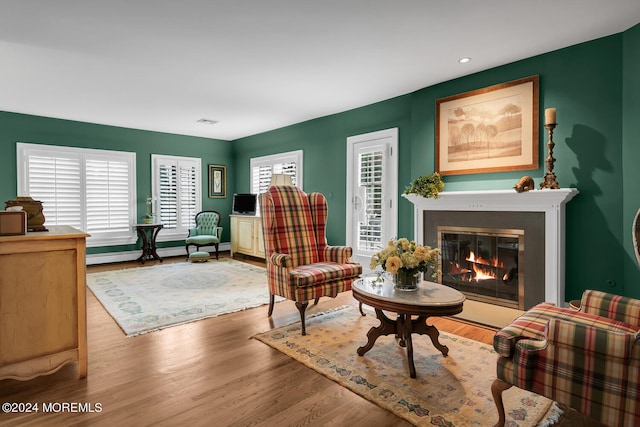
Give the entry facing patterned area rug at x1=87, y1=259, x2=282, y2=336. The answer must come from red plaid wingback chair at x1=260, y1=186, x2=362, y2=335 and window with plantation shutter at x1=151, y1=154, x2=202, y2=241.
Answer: the window with plantation shutter

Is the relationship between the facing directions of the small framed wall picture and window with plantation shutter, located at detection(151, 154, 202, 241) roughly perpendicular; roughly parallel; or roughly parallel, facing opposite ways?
roughly parallel

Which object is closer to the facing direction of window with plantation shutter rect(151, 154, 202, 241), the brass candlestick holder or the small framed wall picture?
the brass candlestick holder

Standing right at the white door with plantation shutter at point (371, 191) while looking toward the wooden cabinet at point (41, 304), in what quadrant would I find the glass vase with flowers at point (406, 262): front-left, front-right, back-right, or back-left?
front-left

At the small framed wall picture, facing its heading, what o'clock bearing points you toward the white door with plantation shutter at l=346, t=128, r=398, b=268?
The white door with plantation shutter is roughly at 11 o'clock from the small framed wall picture.

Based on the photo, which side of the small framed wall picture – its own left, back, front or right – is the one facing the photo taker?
front

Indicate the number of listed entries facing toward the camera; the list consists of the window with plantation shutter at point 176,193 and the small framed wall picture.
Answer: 2

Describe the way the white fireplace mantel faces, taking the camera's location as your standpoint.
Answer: facing the viewer and to the left of the viewer

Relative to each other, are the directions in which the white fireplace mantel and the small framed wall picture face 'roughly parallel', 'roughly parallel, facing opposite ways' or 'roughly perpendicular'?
roughly perpendicular

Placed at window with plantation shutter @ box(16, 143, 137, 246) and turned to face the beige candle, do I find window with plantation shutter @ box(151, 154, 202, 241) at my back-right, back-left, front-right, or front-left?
front-left

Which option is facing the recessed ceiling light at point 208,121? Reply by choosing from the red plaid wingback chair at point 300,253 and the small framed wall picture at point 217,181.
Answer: the small framed wall picture

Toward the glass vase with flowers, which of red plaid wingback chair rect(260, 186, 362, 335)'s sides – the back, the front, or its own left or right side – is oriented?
front

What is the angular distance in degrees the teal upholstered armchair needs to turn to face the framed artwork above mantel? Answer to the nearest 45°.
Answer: approximately 90° to its left

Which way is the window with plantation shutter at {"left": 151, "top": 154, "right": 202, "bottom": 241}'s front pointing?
toward the camera

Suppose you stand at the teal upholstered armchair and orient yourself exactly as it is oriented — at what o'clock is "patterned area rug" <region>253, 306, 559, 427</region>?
The patterned area rug is roughly at 10 o'clock from the teal upholstered armchair.

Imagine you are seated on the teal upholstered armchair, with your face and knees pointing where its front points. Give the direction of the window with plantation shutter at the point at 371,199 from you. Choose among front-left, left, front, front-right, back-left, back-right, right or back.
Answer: left

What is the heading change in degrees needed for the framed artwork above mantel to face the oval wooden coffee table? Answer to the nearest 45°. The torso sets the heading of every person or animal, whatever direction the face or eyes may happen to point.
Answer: approximately 45° to its left

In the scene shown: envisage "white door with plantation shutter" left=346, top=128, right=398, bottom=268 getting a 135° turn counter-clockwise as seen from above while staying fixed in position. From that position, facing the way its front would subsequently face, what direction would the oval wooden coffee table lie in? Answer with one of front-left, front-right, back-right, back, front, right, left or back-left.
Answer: right

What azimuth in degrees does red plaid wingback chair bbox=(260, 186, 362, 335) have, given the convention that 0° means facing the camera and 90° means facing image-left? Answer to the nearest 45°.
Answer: approximately 315°

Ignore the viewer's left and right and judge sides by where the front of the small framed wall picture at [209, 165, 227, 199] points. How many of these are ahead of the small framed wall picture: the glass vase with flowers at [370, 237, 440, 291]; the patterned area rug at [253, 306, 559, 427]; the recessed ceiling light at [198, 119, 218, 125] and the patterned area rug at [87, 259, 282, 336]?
4

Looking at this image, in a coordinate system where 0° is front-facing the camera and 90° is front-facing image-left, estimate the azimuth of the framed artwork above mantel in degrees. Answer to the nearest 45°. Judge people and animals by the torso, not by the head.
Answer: approximately 45°
